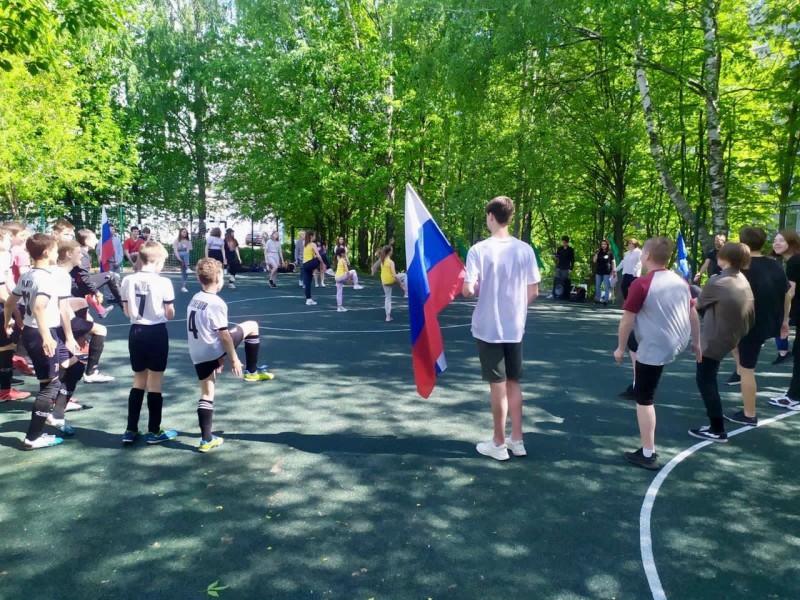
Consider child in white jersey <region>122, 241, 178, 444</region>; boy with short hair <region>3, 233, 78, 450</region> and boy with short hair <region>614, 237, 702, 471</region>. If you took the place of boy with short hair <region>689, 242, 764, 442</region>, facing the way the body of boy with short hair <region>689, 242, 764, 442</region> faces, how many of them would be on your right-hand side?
0

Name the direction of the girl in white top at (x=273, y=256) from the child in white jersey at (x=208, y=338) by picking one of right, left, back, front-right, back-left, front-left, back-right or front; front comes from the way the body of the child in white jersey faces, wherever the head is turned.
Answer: front-left

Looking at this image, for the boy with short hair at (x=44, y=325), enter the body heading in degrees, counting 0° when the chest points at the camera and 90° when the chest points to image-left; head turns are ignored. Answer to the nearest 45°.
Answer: approximately 225°

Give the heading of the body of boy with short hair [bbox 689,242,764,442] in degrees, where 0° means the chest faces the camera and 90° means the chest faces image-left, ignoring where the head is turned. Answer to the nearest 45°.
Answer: approximately 135°

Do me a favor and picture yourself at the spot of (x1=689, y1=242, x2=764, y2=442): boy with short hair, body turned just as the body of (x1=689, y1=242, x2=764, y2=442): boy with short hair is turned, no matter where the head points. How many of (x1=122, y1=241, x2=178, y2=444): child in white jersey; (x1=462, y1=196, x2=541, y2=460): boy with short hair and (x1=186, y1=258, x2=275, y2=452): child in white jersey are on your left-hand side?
3

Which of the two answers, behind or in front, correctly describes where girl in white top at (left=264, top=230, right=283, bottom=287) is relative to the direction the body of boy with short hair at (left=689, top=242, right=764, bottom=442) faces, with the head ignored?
in front

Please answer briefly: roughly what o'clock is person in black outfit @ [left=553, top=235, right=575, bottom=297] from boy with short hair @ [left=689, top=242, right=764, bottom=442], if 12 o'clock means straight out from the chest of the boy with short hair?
The person in black outfit is roughly at 1 o'clock from the boy with short hair.

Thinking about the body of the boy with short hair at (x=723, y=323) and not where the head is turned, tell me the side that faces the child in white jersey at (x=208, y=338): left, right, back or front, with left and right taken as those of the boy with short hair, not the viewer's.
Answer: left

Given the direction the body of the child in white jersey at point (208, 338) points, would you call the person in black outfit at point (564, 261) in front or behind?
in front

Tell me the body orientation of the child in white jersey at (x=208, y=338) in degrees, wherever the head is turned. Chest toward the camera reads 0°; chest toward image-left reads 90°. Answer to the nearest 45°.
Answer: approximately 225°

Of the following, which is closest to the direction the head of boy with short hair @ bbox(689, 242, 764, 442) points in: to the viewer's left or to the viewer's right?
to the viewer's left

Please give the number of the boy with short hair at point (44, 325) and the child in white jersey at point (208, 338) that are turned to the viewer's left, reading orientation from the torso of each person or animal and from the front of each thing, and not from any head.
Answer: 0

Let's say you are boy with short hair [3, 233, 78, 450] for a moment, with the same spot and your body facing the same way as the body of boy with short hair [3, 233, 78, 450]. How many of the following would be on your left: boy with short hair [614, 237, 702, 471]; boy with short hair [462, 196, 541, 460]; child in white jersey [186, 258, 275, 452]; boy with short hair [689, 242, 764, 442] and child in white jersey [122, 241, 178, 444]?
0

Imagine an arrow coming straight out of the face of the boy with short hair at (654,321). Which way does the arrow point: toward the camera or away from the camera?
away from the camera

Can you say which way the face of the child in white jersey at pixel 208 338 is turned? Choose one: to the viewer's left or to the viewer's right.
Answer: to the viewer's right
